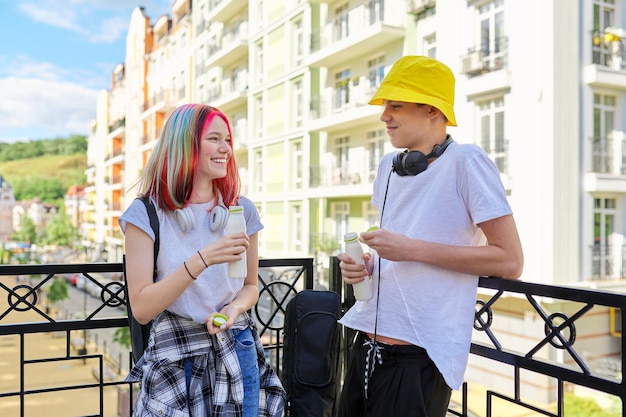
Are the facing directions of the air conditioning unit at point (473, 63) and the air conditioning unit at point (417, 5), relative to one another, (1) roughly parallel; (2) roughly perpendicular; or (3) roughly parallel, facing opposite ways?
roughly parallel

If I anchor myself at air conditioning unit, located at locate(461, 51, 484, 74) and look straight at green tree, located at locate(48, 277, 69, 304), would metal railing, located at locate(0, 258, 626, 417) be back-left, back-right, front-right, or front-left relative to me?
back-left

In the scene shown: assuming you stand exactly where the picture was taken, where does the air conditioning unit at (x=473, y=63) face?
facing the viewer and to the left of the viewer

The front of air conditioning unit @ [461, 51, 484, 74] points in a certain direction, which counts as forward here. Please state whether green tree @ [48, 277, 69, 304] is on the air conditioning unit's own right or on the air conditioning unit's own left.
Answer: on the air conditioning unit's own right

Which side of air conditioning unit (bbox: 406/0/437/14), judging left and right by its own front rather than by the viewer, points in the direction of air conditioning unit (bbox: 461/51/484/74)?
left

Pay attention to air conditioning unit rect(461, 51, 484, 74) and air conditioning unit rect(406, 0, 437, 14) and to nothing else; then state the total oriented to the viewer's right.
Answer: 0

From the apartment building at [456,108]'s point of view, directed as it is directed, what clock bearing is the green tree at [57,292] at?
The green tree is roughly at 3 o'clock from the apartment building.

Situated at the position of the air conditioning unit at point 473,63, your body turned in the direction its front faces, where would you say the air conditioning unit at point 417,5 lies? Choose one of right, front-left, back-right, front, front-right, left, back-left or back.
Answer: right

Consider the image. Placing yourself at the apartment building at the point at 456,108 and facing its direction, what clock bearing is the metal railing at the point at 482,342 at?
The metal railing is roughly at 11 o'clock from the apartment building.
